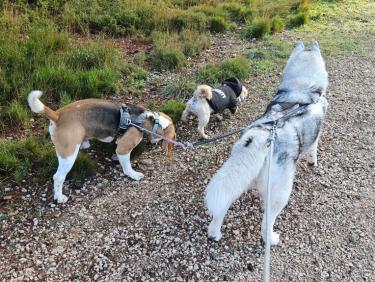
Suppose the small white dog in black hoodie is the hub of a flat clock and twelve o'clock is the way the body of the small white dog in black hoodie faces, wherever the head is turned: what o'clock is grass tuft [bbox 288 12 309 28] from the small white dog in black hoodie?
The grass tuft is roughly at 11 o'clock from the small white dog in black hoodie.

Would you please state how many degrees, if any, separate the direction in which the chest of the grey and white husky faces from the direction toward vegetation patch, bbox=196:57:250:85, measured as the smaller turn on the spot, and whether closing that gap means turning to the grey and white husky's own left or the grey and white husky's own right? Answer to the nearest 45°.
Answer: approximately 45° to the grey and white husky's own left

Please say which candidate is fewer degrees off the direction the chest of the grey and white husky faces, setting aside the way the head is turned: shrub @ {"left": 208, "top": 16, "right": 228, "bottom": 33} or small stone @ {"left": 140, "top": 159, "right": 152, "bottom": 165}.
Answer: the shrub

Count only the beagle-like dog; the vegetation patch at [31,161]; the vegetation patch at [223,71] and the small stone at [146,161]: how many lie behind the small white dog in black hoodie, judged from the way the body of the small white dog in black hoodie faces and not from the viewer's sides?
3

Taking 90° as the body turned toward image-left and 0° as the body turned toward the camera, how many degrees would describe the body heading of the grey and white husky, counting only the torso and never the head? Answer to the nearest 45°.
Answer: approximately 225°

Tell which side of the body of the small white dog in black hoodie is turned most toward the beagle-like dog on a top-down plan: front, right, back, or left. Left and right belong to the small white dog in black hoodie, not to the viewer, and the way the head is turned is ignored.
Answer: back

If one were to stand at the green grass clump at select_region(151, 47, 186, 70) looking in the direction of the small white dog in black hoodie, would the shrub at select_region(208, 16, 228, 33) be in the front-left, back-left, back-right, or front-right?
back-left

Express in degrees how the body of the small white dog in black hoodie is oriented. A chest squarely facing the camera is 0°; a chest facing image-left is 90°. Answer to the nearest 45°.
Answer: approximately 225°
